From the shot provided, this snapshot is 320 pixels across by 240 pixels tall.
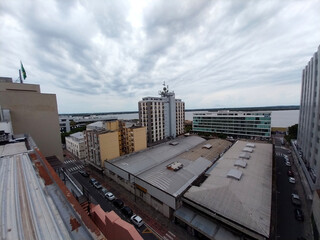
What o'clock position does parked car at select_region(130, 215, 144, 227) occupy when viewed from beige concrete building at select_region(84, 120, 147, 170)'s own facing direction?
The parked car is roughly at 10 o'clock from the beige concrete building.

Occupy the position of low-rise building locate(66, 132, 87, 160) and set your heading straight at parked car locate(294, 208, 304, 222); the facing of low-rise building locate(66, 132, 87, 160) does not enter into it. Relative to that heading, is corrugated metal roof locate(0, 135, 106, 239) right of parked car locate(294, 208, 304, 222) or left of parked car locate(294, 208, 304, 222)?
right

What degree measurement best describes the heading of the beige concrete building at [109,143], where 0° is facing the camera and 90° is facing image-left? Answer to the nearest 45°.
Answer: approximately 45°

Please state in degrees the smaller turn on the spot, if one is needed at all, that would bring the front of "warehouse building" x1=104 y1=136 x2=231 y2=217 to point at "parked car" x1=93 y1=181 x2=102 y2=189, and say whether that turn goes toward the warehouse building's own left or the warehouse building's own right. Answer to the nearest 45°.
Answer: approximately 45° to the warehouse building's own right

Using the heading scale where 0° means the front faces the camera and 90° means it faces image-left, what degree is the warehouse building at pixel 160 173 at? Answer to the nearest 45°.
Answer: approximately 45°

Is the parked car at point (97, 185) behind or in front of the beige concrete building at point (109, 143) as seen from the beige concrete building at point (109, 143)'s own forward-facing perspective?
in front

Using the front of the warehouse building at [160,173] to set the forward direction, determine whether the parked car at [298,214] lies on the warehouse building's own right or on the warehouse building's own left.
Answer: on the warehouse building's own left

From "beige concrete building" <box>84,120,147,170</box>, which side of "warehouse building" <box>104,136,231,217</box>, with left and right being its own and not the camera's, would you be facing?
right

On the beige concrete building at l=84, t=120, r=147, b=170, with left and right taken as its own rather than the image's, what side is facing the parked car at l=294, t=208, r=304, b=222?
left

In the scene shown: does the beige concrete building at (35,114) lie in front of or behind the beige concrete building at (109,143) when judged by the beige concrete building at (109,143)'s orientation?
in front

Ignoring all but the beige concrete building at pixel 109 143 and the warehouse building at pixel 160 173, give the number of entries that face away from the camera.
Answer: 0

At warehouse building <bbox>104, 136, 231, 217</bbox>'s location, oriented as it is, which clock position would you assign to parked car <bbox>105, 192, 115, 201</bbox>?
The parked car is roughly at 1 o'clock from the warehouse building.

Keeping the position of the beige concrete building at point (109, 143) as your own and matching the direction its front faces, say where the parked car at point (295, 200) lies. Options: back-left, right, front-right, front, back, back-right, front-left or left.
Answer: left
